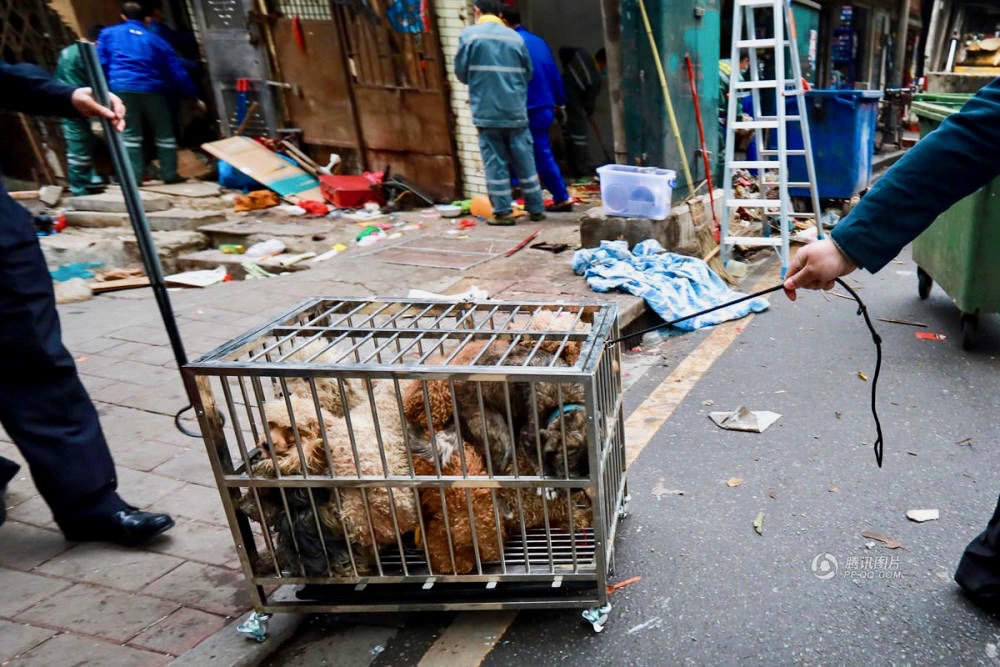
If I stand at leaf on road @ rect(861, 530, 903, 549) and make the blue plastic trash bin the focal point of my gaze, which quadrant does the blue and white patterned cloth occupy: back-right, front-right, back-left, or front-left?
front-left

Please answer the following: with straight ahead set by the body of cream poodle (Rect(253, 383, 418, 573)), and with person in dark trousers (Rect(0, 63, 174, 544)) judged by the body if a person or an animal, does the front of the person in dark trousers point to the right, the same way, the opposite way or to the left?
the opposite way

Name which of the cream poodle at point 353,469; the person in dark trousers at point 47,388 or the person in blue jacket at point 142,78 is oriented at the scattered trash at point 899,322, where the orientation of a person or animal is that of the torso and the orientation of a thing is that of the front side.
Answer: the person in dark trousers

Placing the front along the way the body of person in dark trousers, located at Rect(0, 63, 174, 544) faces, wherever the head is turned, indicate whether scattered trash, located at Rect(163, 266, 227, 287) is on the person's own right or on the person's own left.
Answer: on the person's own left

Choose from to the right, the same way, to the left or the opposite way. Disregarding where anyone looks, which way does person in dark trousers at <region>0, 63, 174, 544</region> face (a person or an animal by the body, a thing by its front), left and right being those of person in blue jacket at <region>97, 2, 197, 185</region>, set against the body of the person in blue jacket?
to the right

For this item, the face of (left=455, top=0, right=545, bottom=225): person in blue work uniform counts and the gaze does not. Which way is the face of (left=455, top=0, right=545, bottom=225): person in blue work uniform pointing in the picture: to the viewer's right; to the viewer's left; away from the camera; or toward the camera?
away from the camera

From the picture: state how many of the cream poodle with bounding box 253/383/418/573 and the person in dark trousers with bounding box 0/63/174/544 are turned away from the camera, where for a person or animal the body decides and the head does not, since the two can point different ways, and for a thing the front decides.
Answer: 0

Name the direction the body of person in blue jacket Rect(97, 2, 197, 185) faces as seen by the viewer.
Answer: away from the camera

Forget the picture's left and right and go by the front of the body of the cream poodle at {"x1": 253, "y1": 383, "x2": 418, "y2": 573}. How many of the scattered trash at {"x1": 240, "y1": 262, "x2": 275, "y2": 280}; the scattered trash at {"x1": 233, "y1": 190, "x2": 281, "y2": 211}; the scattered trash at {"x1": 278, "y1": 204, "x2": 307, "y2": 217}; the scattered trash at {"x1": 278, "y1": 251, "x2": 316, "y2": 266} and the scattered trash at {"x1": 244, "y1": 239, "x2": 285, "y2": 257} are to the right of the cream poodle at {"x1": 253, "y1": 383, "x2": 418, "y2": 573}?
5

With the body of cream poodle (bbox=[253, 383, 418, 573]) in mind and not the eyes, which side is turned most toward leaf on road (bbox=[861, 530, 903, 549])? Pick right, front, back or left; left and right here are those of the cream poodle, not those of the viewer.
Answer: back

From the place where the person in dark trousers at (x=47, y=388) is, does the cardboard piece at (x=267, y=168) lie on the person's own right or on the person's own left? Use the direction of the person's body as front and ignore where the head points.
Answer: on the person's own left

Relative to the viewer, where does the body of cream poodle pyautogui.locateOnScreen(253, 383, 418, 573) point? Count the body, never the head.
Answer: to the viewer's left

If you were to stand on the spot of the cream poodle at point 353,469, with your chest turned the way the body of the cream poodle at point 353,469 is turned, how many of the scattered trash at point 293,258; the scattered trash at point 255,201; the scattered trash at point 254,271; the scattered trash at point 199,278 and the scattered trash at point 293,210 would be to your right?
5

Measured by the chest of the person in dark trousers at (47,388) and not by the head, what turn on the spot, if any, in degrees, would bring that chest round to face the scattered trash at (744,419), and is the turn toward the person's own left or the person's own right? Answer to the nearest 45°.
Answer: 0° — they already face it

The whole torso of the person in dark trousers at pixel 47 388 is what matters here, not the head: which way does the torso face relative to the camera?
to the viewer's right

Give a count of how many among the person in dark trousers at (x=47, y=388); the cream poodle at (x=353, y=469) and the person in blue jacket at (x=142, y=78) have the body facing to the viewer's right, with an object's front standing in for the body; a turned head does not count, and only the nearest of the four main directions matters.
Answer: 1
